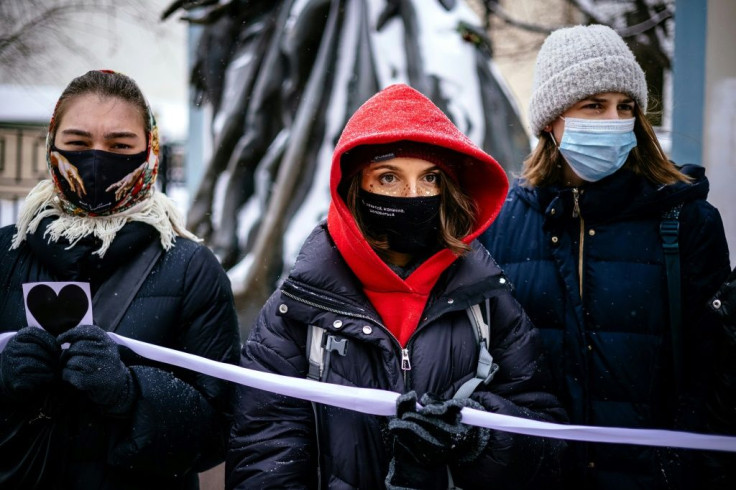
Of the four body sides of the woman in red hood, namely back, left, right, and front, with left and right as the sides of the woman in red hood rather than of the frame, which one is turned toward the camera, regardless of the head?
front

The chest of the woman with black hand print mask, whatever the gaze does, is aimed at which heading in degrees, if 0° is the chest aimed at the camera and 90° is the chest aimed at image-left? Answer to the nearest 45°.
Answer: approximately 0°

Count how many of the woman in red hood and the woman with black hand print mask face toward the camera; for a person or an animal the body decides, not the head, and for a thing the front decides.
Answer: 2
